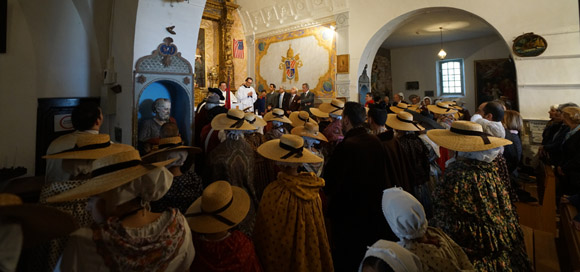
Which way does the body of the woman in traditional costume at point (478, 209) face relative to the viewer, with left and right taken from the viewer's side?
facing away from the viewer and to the left of the viewer

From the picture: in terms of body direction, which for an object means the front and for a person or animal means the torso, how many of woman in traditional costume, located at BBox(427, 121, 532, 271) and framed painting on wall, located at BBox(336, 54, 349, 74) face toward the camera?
1

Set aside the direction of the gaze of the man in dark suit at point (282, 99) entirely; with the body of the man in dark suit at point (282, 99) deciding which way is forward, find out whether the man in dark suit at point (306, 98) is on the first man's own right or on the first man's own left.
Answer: on the first man's own left

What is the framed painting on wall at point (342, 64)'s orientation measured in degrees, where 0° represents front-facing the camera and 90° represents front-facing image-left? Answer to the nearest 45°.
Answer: approximately 0°
